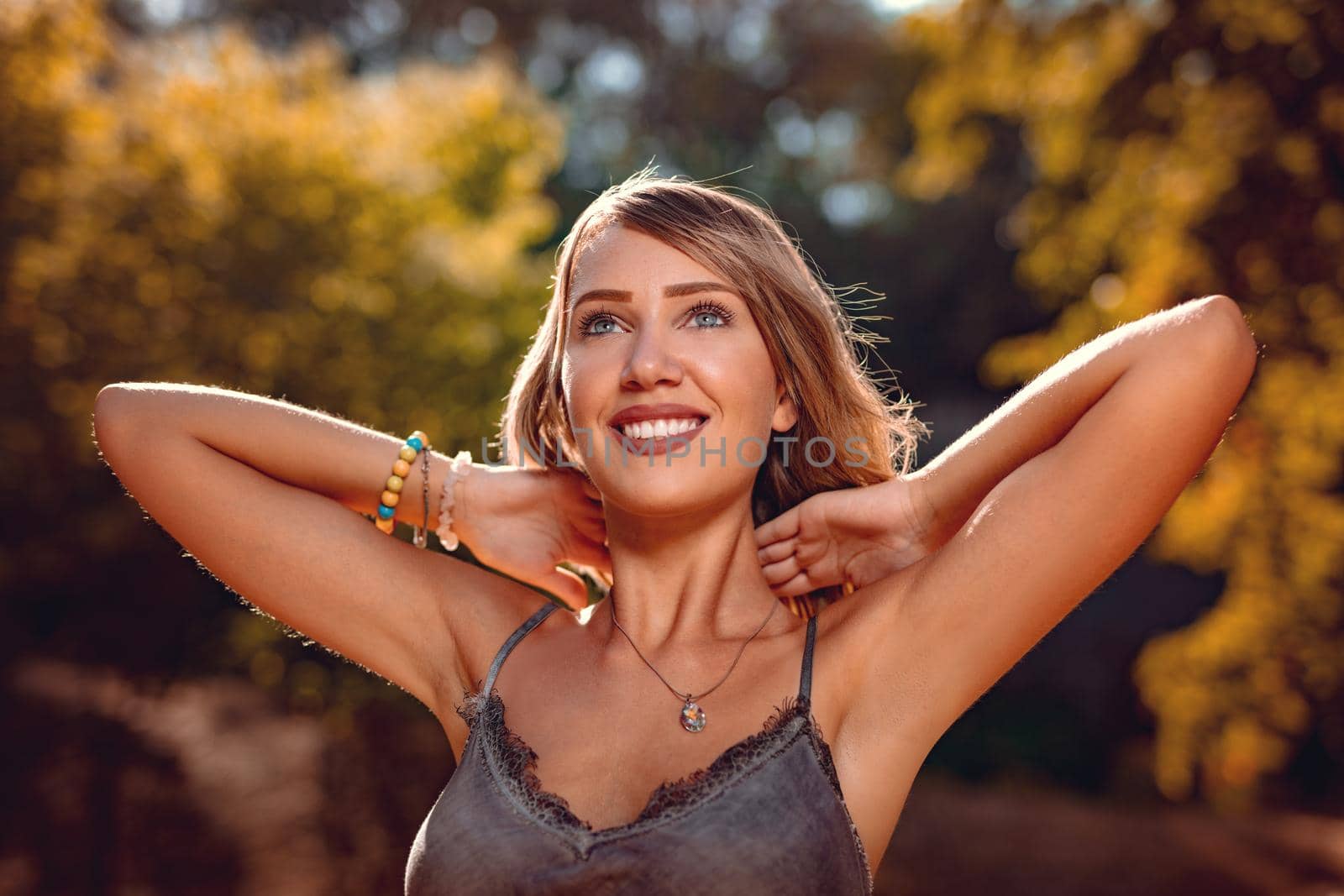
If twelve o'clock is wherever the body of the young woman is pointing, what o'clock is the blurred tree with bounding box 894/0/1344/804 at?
The blurred tree is roughly at 7 o'clock from the young woman.

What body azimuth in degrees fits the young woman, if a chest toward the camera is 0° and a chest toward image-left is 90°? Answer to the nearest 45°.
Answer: approximately 0°

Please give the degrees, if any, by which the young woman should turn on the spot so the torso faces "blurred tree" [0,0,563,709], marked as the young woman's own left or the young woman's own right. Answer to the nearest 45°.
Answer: approximately 135° to the young woman's own right
